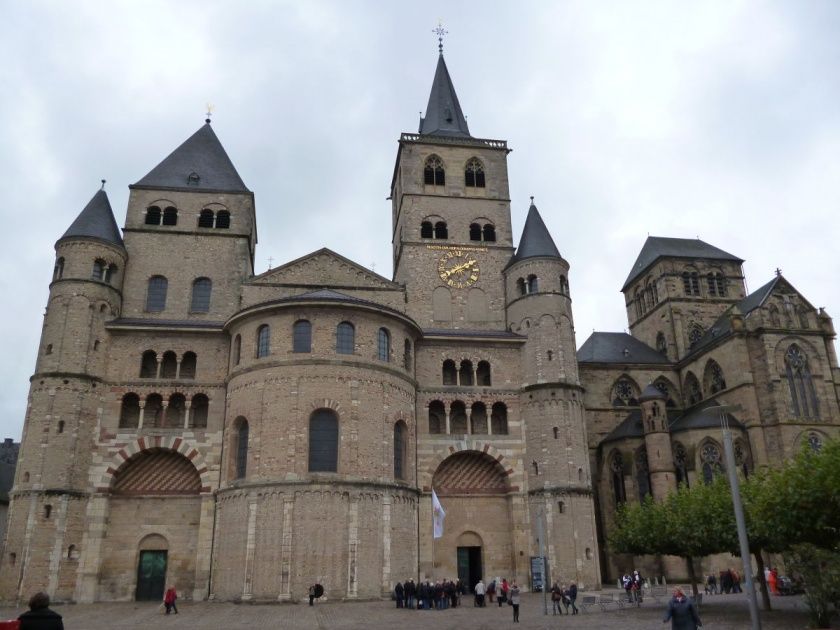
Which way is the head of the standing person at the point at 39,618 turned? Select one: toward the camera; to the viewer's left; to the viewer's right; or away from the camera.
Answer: away from the camera

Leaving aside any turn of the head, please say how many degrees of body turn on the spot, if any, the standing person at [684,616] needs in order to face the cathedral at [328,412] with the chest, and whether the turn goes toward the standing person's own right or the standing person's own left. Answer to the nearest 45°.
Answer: approximately 135° to the standing person's own right

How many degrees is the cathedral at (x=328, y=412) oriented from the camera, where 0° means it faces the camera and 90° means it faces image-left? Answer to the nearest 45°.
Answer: approximately 0°

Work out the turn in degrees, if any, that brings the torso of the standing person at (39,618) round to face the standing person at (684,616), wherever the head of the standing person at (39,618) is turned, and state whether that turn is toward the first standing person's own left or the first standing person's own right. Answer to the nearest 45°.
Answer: approximately 90° to the first standing person's own right

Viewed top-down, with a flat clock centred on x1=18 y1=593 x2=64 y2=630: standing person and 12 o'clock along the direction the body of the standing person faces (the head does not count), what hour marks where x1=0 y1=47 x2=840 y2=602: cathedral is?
The cathedral is roughly at 1 o'clock from the standing person.

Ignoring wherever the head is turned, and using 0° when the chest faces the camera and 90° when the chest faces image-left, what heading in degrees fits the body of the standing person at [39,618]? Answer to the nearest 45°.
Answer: approximately 180°

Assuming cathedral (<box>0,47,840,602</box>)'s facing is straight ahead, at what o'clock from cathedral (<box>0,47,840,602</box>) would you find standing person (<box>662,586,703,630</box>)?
The standing person is roughly at 11 o'clock from the cathedral.

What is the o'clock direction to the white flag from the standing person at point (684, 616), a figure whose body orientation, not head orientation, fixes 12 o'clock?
The white flag is roughly at 5 o'clock from the standing person.
